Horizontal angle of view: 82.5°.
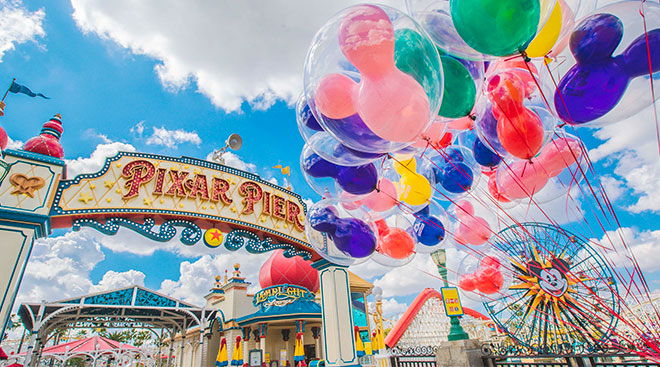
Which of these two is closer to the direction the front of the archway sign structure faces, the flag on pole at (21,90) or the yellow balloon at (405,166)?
the yellow balloon

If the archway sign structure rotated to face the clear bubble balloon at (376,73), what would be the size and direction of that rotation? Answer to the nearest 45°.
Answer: approximately 45° to its right

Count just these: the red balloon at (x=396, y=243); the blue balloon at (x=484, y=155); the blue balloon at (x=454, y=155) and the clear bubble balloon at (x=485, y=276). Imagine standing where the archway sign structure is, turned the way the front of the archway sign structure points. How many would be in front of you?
4

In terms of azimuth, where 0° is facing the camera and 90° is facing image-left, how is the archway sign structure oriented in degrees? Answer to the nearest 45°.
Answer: approximately 315°

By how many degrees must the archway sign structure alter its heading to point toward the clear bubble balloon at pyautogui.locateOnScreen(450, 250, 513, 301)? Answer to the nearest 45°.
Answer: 0° — it already faces it

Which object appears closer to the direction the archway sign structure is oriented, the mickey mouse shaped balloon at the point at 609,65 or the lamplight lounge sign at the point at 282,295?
the mickey mouse shaped balloon
